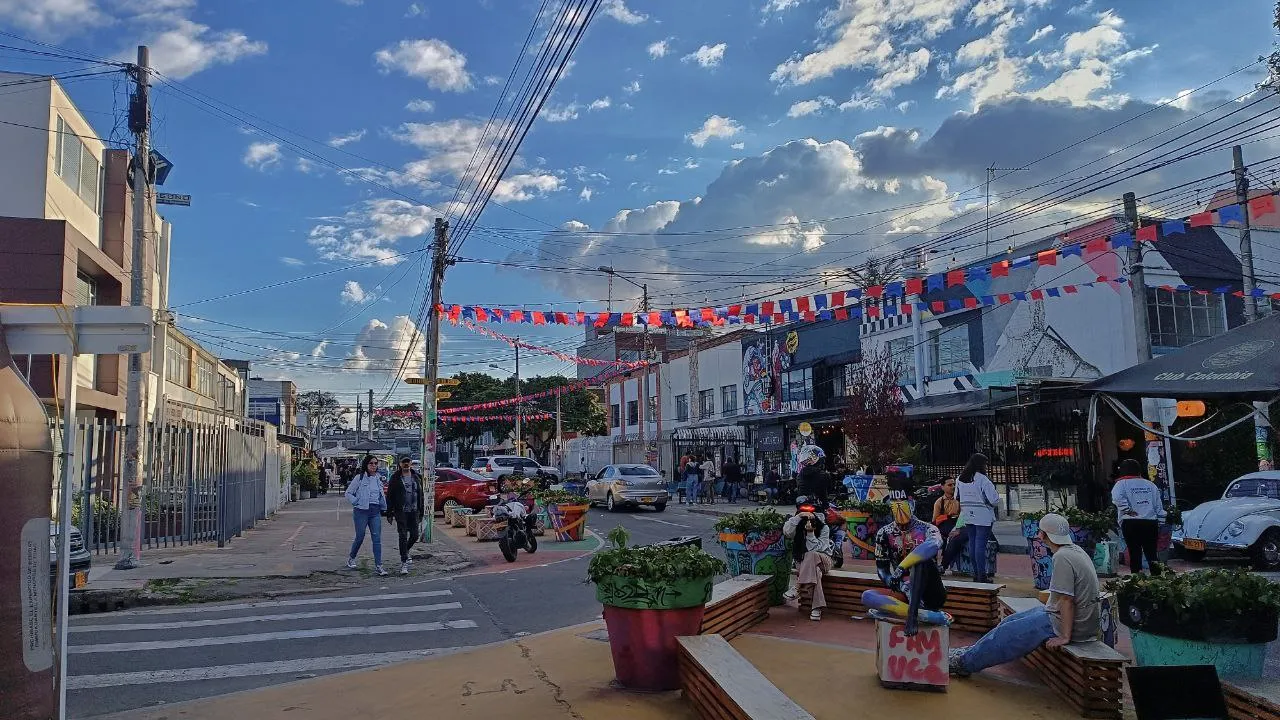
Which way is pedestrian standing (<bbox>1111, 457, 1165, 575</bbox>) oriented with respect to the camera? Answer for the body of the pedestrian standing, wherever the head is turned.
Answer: away from the camera

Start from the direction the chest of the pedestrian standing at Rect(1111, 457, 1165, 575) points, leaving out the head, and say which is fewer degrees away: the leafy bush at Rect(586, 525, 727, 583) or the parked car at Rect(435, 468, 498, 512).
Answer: the parked car

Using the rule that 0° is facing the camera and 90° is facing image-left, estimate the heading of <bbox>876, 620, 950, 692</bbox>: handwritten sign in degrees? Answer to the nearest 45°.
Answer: approximately 0°

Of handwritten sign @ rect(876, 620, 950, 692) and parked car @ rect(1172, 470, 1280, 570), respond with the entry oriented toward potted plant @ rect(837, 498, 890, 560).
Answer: the parked car

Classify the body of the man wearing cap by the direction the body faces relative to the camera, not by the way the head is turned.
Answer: to the viewer's left

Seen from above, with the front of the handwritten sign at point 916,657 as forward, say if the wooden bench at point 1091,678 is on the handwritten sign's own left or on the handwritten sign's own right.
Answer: on the handwritten sign's own left

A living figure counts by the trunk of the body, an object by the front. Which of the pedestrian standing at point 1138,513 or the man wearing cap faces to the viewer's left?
the man wearing cap

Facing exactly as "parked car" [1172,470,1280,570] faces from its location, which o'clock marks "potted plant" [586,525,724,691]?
The potted plant is roughly at 11 o'clock from the parked car.

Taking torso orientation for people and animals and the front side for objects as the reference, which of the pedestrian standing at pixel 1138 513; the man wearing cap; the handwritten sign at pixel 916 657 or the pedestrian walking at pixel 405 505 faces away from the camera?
the pedestrian standing at pixel 1138 513

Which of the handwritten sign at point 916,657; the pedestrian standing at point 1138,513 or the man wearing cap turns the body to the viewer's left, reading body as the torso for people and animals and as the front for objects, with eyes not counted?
the man wearing cap

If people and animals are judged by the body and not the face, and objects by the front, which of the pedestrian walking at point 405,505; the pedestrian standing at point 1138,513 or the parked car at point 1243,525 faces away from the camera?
the pedestrian standing at point 1138,513
